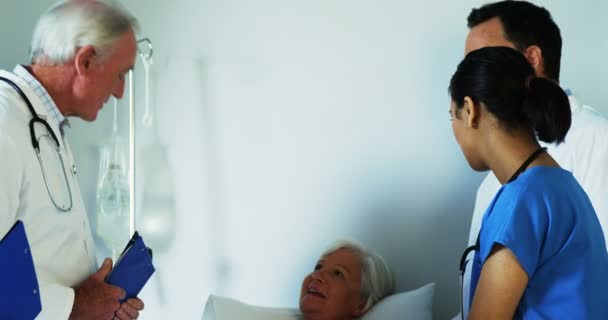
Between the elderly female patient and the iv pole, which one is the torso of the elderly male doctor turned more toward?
the elderly female patient

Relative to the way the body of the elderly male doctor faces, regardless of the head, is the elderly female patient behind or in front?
in front

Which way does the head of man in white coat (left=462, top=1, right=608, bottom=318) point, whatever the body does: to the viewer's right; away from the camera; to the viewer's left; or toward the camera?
to the viewer's left

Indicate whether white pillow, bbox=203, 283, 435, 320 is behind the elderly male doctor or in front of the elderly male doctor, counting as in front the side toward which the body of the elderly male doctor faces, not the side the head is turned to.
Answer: in front

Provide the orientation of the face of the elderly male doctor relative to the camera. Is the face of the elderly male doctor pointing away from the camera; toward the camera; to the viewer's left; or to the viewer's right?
to the viewer's right

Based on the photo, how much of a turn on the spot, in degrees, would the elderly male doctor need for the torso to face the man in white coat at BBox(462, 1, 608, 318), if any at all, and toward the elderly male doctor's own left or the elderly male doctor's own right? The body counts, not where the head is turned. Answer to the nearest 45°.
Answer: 0° — they already face them

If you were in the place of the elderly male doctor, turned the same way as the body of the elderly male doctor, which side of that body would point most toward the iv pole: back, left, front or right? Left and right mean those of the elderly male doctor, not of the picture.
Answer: left

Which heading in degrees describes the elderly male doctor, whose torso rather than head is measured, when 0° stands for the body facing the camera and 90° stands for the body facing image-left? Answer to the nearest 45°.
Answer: approximately 270°
